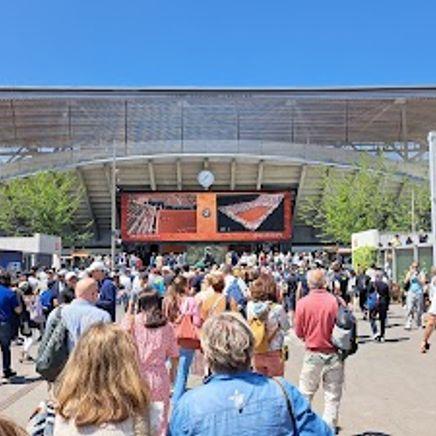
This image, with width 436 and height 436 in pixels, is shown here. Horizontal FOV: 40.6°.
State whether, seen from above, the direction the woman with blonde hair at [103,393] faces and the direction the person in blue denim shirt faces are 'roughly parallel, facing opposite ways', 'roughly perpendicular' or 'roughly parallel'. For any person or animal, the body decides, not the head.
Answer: roughly parallel

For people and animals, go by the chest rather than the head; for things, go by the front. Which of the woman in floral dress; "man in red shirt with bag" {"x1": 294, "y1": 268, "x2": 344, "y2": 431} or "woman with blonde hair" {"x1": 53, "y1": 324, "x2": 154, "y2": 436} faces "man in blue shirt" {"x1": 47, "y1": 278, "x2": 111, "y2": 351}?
the woman with blonde hair

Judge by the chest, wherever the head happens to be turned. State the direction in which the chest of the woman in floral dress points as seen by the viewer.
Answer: away from the camera

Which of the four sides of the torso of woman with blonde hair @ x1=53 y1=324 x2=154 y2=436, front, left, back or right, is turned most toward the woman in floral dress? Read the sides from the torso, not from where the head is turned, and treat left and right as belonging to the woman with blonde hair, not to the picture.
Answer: front

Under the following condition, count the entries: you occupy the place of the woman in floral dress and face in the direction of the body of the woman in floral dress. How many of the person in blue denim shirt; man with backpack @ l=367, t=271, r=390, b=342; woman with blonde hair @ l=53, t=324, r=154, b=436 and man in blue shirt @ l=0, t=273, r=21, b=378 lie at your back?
2

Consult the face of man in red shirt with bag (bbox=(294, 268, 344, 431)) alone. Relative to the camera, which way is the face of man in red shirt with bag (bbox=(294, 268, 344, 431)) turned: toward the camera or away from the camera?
away from the camera

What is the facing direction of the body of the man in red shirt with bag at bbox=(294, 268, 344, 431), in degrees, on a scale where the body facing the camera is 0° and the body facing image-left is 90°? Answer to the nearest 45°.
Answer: approximately 180°

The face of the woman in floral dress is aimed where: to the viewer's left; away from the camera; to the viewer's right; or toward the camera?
away from the camera

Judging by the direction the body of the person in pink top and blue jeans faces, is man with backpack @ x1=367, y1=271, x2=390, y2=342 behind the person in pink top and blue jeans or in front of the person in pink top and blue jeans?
in front

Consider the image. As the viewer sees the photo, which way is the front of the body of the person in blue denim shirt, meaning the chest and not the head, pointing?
away from the camera

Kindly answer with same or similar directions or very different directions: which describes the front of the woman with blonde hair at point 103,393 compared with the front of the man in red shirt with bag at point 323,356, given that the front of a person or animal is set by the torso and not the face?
same or similar directions

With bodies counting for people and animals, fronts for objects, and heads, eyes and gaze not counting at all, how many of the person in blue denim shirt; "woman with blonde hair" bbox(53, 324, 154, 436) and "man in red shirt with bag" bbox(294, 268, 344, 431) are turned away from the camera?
3

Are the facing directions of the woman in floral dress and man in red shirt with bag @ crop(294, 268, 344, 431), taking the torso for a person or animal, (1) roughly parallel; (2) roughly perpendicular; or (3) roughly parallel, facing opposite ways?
roughly parallel

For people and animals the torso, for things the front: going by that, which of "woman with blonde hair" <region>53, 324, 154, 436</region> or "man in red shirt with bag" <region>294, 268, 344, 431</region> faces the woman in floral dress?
the woman with blonde hair

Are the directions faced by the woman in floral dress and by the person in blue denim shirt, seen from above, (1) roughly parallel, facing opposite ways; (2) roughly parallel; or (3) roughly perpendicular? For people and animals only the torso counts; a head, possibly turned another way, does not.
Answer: roughly parallel

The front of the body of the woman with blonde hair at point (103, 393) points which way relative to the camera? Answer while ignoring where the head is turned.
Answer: away from the camera
